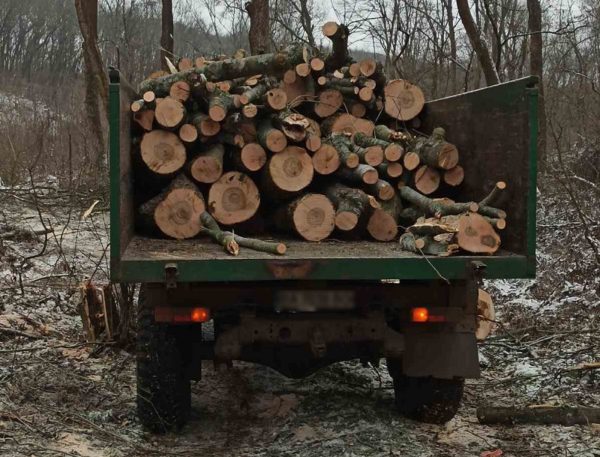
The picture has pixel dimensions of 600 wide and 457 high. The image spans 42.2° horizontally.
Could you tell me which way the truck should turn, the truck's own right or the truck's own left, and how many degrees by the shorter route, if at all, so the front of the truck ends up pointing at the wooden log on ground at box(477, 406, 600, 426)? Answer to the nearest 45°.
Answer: approximately 90° to the truck's own right

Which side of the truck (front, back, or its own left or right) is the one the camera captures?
back

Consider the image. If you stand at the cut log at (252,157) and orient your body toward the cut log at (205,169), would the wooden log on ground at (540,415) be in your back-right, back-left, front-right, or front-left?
back-left
